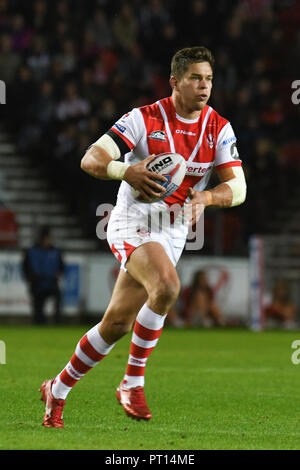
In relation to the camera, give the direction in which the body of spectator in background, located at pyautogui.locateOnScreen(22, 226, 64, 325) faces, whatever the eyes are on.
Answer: toward the camera

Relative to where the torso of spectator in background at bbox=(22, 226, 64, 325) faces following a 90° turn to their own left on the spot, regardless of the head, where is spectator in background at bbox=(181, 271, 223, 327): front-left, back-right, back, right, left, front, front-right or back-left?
front

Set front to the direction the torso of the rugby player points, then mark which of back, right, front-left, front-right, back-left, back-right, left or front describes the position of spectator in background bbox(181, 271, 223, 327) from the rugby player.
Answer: back-left

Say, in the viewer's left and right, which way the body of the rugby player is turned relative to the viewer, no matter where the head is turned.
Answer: facing the viewer and to the right of the viewer

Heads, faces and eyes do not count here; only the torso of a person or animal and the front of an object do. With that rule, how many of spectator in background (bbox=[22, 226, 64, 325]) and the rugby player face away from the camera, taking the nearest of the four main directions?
0

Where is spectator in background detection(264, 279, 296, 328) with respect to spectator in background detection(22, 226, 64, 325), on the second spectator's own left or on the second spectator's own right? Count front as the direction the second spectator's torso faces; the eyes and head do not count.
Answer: on the second spectator's own left
